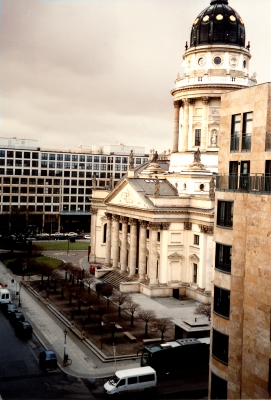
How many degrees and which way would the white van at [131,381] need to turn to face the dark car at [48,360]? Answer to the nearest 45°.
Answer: approximately 45° to its right

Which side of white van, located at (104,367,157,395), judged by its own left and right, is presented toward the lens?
left
